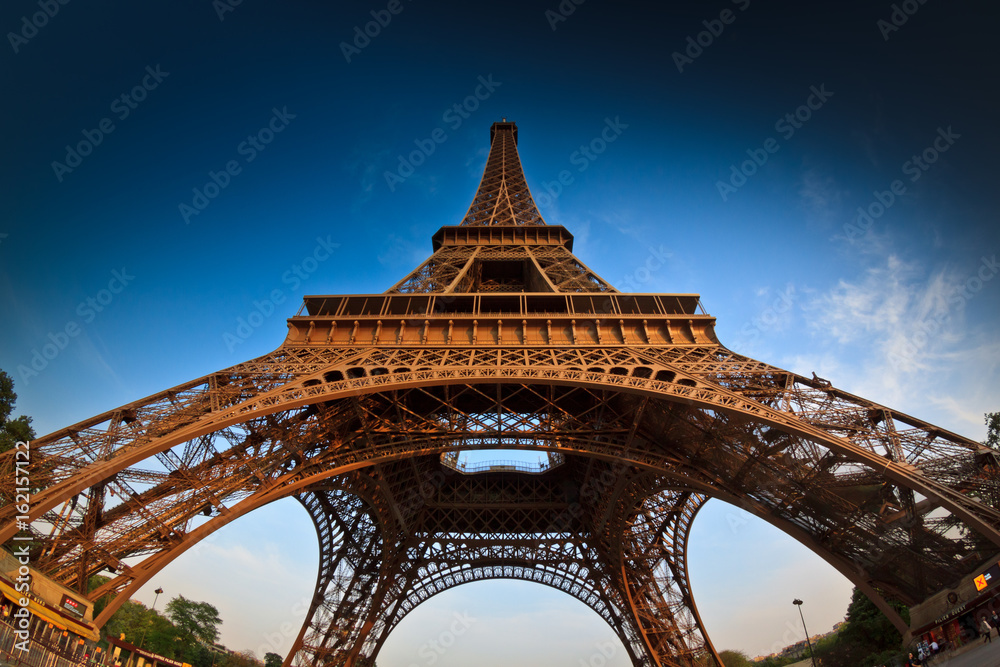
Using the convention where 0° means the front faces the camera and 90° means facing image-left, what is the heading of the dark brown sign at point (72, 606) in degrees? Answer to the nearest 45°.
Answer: approximately 0°

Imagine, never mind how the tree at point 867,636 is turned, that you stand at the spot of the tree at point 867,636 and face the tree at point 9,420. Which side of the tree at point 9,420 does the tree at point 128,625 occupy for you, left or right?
right

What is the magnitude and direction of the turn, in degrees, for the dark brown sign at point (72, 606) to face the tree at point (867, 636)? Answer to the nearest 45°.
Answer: approximately 90° to its left

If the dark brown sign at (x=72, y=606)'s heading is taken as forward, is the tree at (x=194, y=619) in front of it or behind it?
behind

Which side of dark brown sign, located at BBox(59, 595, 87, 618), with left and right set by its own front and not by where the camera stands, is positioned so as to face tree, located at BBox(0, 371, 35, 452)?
back
